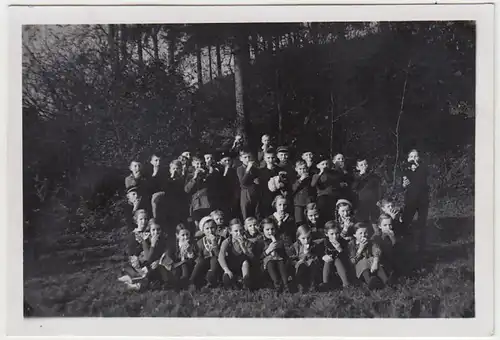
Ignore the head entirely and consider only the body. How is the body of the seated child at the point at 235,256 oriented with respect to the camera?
toward the camera

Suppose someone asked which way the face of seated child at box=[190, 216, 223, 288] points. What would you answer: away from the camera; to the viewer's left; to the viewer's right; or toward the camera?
toward the camera

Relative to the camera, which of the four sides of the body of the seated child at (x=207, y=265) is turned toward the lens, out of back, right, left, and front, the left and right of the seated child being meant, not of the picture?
front
